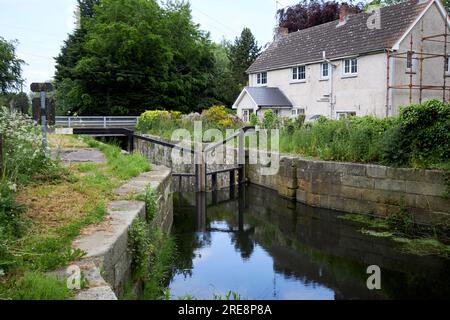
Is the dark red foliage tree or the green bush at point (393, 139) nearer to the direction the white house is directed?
the green bush

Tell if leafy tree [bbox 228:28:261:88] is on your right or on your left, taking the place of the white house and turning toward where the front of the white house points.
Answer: on your right

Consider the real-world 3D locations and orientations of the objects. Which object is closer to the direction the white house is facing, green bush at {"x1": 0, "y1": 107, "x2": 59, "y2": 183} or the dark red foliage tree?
the green bush

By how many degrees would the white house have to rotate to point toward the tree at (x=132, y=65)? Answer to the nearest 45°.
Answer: approximately 90° to its right

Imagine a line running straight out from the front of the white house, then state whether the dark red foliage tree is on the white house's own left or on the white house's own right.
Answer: on the white house's own right

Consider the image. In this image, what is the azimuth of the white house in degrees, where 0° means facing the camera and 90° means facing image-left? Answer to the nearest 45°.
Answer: approximately 45°

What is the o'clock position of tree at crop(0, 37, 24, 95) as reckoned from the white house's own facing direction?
The tree is roughly at 2 o'clock from the white house.
